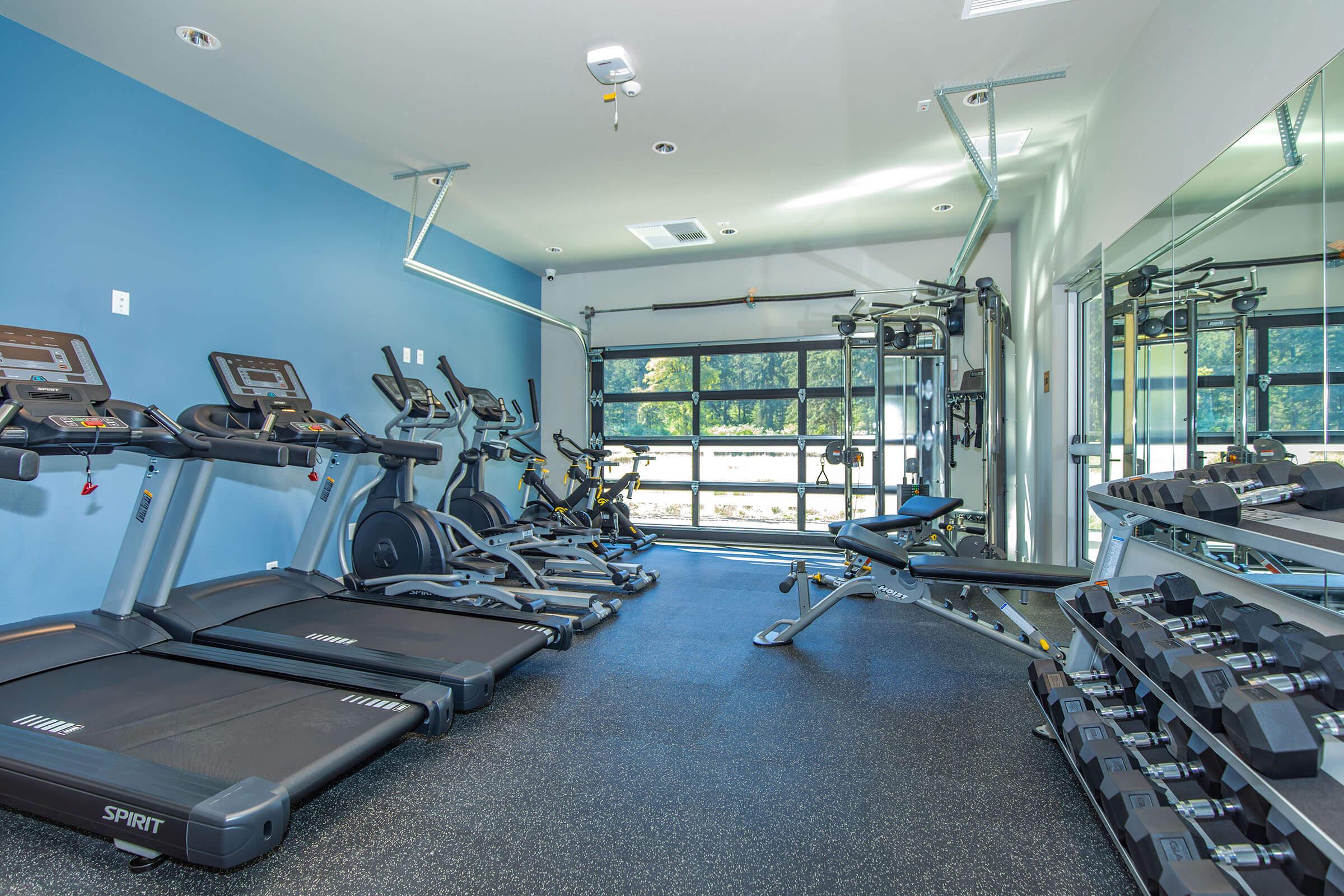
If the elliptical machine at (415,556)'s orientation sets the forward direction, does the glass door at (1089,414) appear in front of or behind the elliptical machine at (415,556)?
behind

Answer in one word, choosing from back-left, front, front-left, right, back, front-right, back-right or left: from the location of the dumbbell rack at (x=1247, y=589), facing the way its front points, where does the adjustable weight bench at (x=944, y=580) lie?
right

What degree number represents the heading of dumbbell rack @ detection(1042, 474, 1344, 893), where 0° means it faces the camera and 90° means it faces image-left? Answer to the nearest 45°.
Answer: approximately 45°

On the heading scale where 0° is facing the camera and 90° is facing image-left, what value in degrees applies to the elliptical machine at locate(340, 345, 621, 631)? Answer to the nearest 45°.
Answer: approximately 135°

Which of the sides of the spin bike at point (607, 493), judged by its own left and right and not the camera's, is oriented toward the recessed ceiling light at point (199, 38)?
left

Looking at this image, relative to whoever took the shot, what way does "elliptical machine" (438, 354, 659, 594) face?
facing away from the viewer and to the left of the viewer

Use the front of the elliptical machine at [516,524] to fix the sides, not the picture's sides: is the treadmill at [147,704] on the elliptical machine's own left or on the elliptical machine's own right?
on the elliptical machine's own left

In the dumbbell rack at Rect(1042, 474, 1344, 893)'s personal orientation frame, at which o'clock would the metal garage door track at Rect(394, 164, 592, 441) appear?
The metal garage door track is roughly at 2 o'clock from the dumbbell rack.

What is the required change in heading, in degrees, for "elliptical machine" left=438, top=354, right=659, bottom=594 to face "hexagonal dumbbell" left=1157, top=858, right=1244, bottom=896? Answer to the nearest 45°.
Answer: approximately 135° to its left
